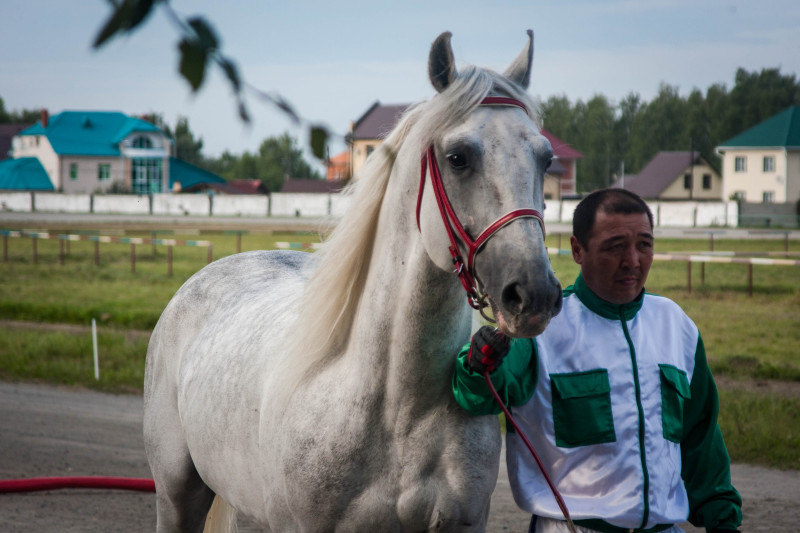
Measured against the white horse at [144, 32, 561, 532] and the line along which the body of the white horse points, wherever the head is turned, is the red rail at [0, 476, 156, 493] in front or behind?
behind

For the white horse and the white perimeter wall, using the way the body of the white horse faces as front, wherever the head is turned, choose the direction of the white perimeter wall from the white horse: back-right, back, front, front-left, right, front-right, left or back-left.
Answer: back-left

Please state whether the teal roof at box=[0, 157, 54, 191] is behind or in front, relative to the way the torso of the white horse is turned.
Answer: behind

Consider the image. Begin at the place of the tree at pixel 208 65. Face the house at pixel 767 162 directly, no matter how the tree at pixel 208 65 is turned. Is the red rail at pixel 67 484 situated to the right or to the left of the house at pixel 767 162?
left

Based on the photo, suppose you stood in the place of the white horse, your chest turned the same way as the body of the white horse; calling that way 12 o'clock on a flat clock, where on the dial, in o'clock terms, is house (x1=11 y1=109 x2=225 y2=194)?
The house is roughly at 7 o'clock from the white horse.

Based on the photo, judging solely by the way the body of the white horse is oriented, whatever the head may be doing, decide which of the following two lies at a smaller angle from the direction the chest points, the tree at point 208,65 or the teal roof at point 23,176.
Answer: the tree
